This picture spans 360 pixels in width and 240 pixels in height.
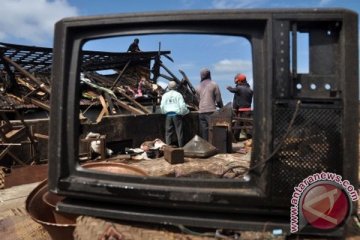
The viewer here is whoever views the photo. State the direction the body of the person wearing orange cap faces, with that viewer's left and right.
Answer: facing away from the viewer and to the left of the viewer

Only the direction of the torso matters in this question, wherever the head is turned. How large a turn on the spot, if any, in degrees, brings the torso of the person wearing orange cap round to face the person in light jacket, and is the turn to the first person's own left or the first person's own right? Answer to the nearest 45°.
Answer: approximately 45° to the first person's own left

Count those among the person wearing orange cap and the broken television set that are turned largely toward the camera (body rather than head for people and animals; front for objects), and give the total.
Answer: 1

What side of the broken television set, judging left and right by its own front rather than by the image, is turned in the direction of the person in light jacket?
back

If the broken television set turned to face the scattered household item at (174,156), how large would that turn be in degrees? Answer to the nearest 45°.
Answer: approximately 180°

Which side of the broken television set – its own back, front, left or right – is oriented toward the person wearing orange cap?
back

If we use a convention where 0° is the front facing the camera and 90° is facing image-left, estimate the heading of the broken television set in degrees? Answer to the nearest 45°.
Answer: approximately 0°

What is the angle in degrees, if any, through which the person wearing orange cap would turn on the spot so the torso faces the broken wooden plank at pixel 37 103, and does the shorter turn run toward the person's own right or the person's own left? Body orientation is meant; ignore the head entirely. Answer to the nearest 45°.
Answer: approximately 45° to the person's own left

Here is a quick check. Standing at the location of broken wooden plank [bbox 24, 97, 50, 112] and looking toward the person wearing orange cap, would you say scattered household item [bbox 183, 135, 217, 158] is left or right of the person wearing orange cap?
right

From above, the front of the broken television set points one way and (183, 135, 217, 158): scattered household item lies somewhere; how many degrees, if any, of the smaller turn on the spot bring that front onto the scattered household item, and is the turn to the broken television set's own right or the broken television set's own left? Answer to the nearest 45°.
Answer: approximately 180°
